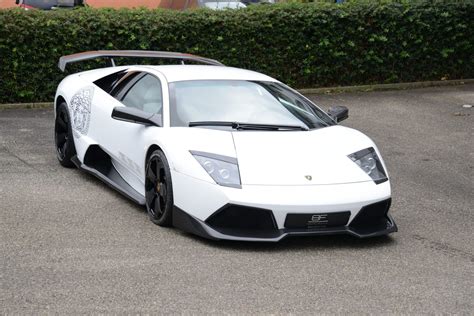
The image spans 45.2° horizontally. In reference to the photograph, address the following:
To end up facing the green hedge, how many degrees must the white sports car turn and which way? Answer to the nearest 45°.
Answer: approximately 135° to its left

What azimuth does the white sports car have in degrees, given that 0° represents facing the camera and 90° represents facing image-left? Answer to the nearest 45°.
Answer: approximately 315°
